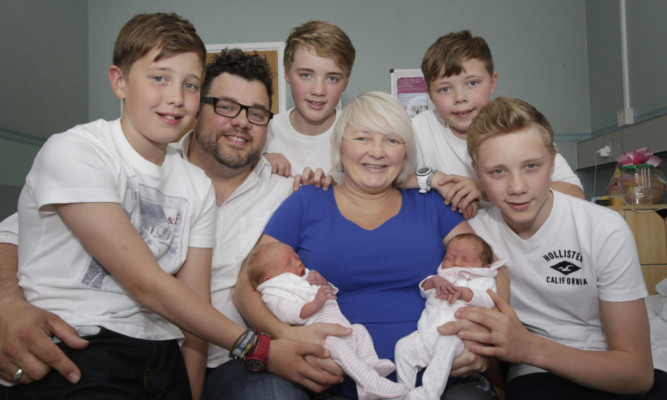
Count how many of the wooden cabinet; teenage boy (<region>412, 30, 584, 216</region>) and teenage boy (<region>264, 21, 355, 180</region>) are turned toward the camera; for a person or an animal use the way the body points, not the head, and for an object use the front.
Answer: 3

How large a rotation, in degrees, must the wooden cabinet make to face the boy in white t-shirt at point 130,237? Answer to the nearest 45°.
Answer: approximately 45° to its right

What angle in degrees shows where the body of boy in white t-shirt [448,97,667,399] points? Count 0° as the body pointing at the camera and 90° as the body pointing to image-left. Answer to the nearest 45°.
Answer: approximately 45°

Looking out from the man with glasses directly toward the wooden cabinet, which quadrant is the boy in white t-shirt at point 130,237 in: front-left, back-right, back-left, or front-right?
back-right

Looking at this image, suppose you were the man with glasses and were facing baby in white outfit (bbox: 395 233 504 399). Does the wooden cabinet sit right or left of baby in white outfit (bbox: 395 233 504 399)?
left

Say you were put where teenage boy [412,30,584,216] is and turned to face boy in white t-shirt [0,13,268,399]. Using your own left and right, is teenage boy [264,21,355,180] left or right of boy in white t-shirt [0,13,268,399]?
right

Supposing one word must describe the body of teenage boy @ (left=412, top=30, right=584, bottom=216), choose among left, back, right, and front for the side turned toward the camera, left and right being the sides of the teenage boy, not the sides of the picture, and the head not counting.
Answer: front

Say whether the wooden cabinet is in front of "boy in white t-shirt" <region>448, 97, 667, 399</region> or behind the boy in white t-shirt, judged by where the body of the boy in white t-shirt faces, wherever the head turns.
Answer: behind

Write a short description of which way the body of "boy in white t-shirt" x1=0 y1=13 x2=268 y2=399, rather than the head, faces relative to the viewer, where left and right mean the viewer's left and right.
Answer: facing the viewer and to the right of the viewer

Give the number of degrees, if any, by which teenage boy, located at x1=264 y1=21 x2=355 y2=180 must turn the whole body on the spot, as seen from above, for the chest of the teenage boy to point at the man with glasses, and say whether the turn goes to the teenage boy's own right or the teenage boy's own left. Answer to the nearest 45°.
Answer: approximately 45° to the teenage boy's own right

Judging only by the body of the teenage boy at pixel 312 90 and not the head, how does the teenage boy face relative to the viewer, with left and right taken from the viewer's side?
facing the viewer
